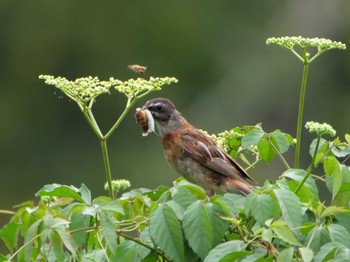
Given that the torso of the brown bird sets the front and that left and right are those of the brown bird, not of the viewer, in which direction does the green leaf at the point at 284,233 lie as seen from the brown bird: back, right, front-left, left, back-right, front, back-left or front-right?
left

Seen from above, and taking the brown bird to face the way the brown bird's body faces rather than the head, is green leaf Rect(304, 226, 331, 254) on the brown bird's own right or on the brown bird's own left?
on the brown bird's own left

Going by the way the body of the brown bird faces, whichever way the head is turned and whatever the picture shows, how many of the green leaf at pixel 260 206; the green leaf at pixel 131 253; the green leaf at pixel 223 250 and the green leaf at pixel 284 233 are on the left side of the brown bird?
4

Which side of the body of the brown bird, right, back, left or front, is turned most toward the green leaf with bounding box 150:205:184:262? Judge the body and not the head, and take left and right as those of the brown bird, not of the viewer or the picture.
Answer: left

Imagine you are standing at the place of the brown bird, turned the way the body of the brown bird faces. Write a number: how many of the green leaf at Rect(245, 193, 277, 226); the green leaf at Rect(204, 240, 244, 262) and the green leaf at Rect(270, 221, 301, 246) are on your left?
3

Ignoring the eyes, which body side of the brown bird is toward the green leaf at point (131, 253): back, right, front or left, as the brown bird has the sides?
left

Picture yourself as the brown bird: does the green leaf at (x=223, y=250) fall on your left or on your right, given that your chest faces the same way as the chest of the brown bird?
on your left

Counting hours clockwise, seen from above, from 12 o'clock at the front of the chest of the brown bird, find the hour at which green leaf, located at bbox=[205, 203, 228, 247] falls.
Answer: The green leaf is roughly at 9 o'clock from the brown bird.

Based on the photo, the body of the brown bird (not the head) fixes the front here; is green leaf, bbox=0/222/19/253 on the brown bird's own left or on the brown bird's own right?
on the brown bird's own left

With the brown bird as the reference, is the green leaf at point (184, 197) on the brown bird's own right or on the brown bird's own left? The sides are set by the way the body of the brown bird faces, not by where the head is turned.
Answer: on the brown bird's own left

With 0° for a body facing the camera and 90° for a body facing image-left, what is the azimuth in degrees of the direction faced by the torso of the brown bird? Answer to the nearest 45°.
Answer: approximately 90°

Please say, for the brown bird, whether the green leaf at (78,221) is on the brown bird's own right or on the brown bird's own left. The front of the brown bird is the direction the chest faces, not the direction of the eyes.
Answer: on the brown bird's own left

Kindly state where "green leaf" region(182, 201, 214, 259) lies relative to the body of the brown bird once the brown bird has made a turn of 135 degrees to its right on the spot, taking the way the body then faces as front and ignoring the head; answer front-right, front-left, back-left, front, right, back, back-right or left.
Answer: back-right

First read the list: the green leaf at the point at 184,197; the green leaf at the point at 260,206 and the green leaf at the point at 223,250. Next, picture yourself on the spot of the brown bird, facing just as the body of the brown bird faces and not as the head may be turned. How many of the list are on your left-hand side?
3
